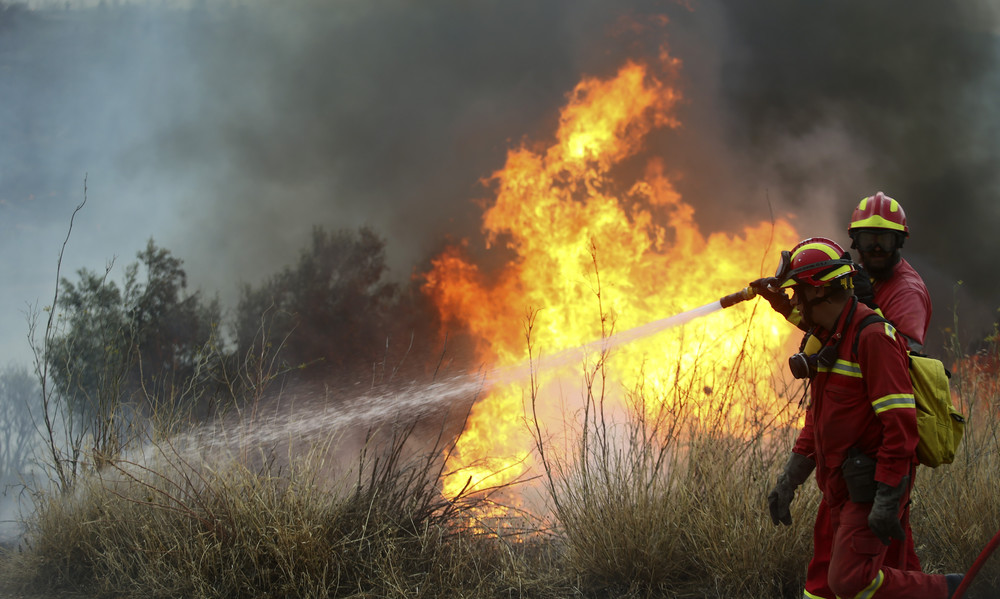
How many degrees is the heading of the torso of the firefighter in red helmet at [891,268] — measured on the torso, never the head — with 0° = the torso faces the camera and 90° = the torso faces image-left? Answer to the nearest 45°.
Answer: approximately 45°

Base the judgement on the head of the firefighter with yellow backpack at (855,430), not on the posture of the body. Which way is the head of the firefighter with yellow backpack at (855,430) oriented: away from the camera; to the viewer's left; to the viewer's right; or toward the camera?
to the viewer's left

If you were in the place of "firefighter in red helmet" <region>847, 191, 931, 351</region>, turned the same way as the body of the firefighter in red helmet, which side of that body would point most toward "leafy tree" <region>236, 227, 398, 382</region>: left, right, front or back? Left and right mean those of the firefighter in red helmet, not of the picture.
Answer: right

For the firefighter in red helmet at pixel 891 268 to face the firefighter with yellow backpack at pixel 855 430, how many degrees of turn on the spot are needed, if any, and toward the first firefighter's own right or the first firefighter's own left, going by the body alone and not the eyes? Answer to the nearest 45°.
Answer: approximately 45° to the first firefighter's own left
